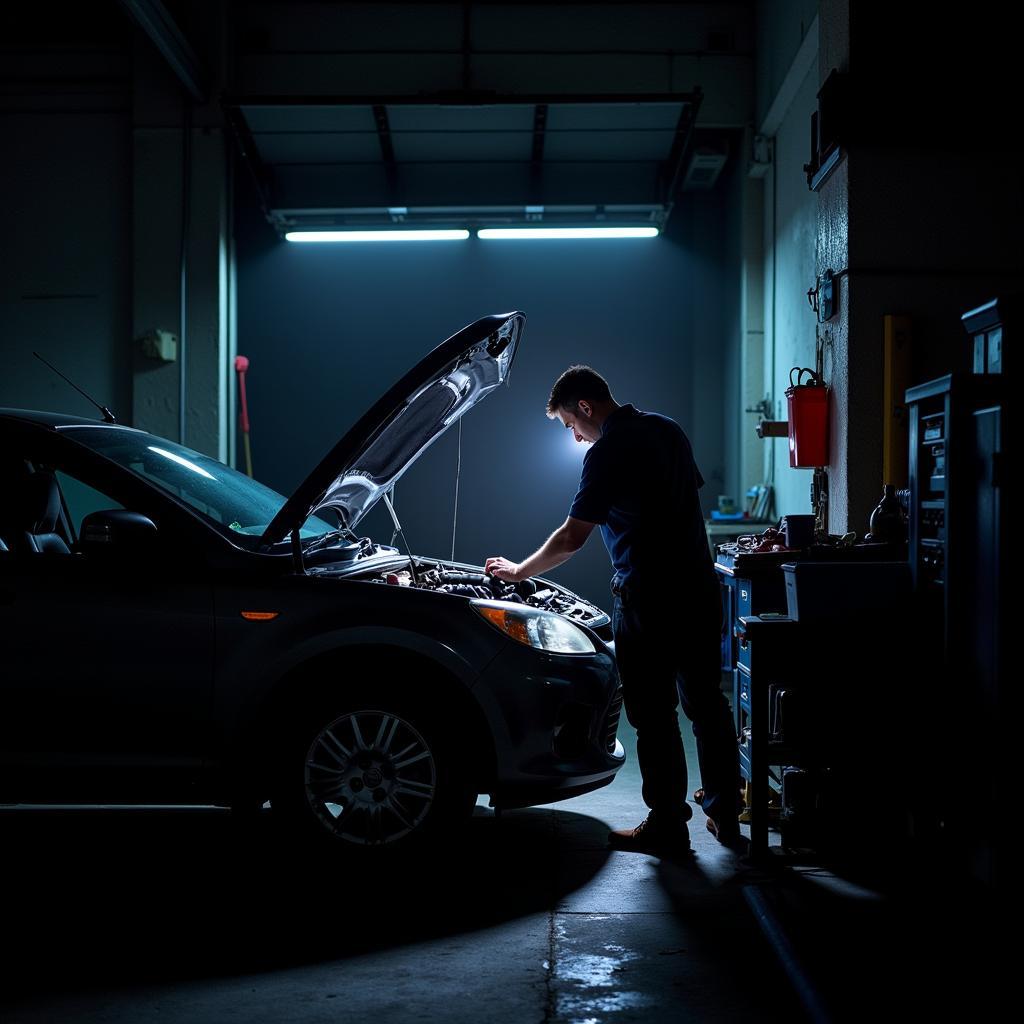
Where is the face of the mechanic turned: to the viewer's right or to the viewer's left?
to the viewer's left

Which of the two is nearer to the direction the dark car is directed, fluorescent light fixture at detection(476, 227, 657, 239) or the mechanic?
the mechanic

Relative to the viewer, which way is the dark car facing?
to the viewer's right

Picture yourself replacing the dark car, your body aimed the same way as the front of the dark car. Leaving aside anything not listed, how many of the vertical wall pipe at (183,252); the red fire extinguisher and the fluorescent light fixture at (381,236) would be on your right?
0

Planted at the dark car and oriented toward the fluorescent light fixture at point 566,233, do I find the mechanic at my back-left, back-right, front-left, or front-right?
front-right

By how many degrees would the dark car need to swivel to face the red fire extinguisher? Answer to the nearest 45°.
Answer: approximately 45° to its left

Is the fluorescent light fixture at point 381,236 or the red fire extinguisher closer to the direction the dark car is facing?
the red fire extinguisher

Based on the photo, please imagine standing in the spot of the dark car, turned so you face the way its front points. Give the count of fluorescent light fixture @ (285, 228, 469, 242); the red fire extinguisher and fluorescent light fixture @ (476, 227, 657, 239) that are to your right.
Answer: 0

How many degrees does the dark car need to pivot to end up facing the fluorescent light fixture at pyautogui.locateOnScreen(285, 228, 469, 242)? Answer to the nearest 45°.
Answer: approximately 90° to its left

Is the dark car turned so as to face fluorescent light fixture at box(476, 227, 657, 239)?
no

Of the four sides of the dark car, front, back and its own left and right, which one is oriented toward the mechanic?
front

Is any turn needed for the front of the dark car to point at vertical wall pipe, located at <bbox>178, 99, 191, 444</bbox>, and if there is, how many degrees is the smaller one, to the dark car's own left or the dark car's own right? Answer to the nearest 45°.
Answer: approximately 90° to the dark car's own left

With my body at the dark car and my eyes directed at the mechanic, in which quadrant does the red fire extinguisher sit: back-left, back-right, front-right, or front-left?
front-left

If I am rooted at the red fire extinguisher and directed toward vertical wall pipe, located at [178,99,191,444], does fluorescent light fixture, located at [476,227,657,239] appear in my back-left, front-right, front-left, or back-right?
front-right
